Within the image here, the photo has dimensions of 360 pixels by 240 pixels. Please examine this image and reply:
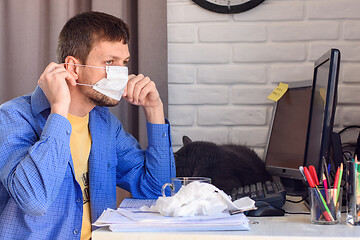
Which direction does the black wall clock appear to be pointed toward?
toward the camera

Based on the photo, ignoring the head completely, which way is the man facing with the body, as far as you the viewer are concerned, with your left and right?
facing the viewer and to the right of the viewer

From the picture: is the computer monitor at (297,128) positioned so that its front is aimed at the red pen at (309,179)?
no

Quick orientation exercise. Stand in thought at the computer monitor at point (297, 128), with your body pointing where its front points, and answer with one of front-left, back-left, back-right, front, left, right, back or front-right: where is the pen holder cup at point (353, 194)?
left

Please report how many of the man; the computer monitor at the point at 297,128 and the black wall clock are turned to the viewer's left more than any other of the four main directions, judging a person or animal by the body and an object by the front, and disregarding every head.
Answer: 1

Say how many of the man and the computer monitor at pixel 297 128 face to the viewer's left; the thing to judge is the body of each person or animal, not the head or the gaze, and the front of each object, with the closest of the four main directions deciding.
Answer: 1

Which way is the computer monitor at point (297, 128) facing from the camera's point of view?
to the viewer's left

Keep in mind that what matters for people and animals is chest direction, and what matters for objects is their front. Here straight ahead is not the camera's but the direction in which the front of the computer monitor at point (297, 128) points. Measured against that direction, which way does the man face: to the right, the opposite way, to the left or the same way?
the opposite way

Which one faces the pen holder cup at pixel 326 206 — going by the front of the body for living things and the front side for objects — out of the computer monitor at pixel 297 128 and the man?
the man

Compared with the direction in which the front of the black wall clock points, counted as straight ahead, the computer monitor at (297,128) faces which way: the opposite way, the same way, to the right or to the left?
to the right

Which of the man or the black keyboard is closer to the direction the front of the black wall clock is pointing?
the black keyboard

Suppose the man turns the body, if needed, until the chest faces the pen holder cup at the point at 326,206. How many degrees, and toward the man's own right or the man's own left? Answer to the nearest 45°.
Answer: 0° — they already face it

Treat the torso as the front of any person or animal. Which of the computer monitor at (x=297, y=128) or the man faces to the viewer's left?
the computer monitor
